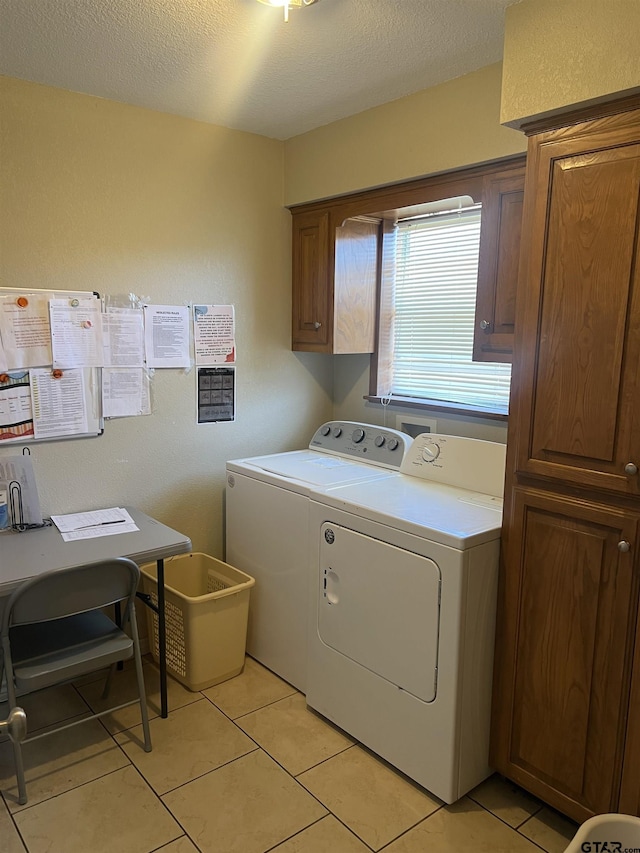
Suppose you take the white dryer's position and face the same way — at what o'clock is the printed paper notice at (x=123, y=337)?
The printed paper notice is roughly at 2 o'clock from the white dryer.

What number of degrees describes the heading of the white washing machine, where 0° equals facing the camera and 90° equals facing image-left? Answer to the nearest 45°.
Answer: approximately 45°

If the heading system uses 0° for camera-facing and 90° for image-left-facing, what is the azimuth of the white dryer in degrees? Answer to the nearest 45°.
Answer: approximately 45°

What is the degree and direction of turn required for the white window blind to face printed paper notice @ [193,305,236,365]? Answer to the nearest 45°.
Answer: approximately 45° to its right

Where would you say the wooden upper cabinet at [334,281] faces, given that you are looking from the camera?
facing the viewer and to the left of the viewer

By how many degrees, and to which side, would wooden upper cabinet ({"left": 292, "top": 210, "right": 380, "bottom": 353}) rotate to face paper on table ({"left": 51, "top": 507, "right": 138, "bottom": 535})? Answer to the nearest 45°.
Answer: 0° — it already faces it

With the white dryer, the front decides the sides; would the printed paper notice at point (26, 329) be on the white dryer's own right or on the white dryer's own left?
on the white dryer's own right

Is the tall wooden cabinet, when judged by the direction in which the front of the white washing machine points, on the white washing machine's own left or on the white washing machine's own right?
on the white washing machine's own left

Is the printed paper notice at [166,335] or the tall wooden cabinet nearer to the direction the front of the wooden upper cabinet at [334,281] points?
the printed paper notice
